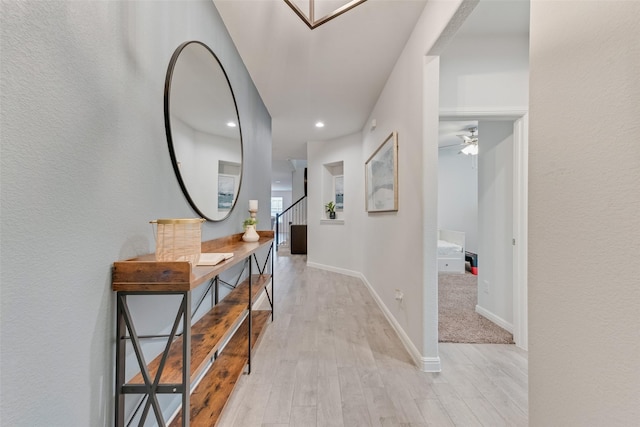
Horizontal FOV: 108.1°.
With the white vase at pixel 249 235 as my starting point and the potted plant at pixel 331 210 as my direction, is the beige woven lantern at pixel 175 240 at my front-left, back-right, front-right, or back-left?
back-right

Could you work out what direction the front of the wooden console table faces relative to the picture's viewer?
facing to the right of the viewer
